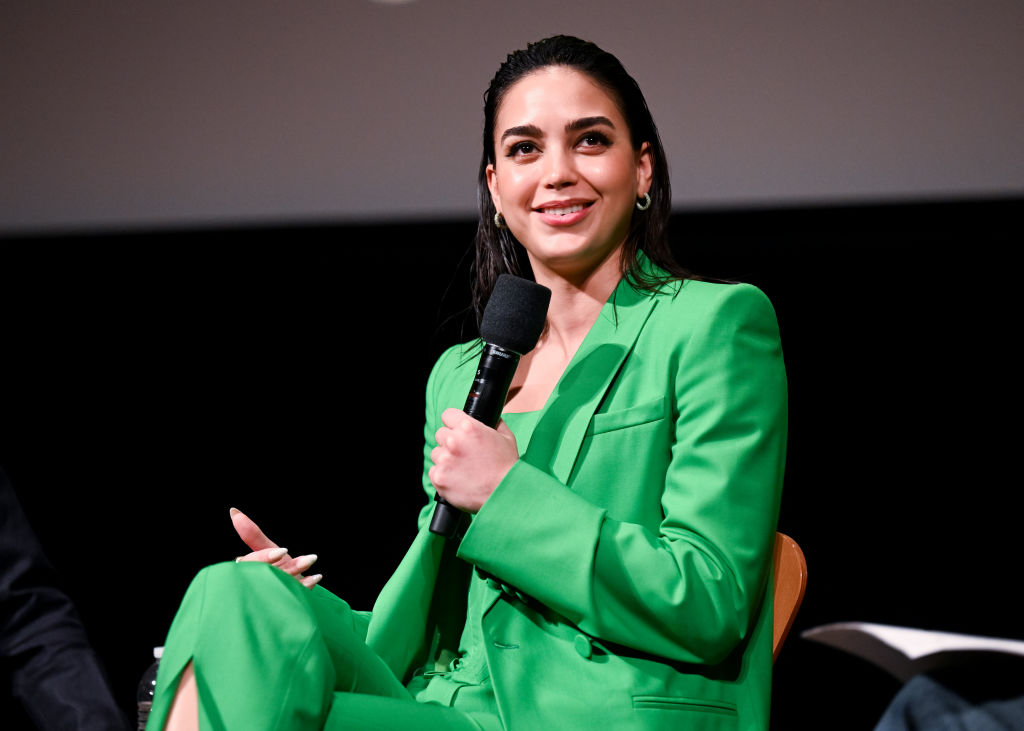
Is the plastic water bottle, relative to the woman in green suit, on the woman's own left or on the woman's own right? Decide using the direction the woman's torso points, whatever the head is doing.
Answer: on the woman's own right

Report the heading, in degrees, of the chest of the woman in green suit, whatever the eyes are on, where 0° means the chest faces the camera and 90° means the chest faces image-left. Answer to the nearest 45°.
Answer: approximately 45°

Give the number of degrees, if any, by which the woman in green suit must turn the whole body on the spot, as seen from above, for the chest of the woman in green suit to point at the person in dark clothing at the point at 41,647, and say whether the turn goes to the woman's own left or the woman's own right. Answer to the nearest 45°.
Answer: approximately 45° to the woman's own right
